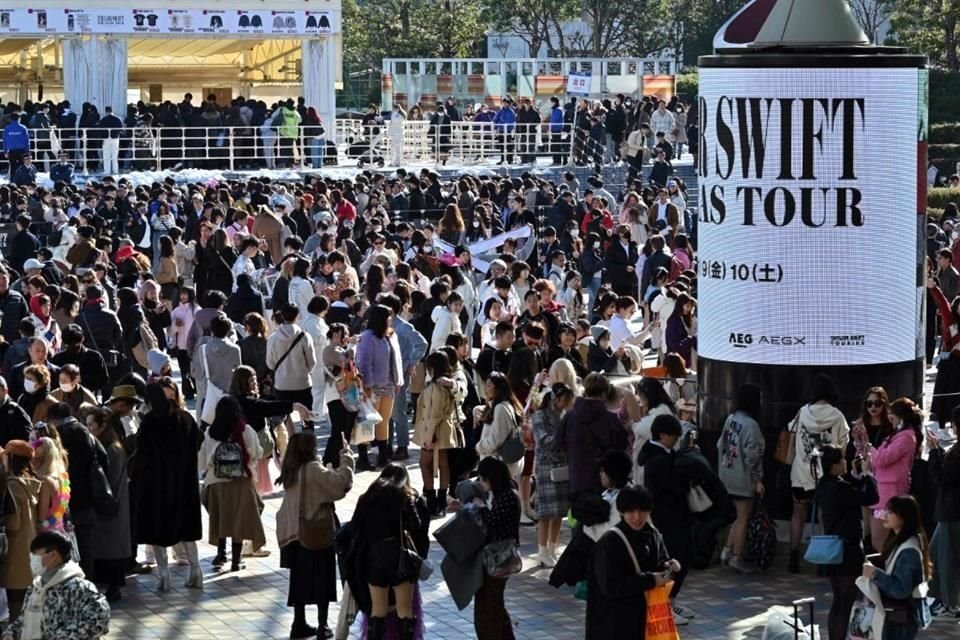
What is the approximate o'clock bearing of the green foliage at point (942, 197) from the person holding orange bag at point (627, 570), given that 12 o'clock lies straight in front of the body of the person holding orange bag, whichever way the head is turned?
The green foliage is roughly at 8 o'clock from the person holding orange bag.

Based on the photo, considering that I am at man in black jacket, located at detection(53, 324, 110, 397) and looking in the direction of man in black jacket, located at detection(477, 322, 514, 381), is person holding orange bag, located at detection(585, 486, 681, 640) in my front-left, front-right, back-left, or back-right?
front-right

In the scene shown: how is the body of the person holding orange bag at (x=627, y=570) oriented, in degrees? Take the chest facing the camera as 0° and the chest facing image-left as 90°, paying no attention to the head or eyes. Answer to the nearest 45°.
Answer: approximately 315°
